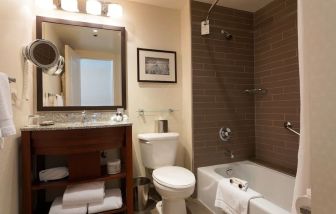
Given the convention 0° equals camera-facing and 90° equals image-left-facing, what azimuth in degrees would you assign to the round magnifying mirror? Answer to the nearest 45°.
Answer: approximately 315°

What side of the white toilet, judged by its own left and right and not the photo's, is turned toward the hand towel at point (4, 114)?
right

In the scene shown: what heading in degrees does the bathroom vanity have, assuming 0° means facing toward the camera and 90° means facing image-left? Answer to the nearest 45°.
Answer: approximately 315°

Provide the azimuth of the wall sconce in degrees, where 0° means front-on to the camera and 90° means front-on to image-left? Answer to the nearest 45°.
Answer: approximately 315°

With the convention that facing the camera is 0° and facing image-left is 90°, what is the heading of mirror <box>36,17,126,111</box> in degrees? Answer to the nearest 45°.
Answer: approximately 315°

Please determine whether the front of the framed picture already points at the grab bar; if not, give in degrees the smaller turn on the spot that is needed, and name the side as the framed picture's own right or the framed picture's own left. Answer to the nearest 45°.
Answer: approximately 45° to the framed picture's own left
